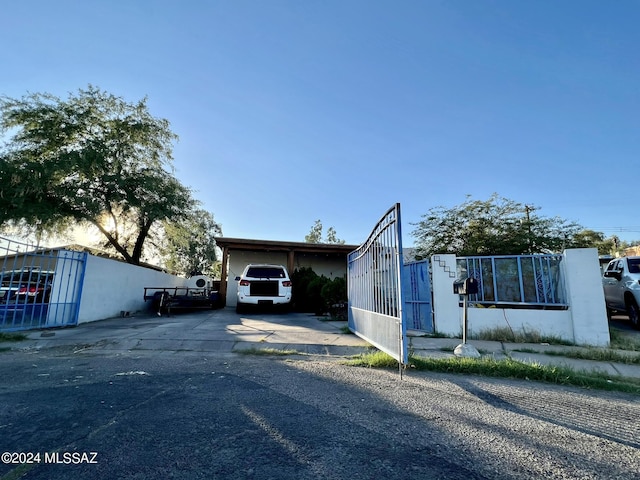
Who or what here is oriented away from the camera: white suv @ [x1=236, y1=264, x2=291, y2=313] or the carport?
the white suv

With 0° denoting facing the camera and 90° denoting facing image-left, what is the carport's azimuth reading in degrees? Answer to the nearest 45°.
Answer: approximately 0°

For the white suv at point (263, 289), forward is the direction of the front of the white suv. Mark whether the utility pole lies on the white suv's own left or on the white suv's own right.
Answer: on the white suv's own right

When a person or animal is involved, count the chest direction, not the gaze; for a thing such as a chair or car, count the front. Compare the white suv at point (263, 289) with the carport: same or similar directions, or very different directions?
very different directions

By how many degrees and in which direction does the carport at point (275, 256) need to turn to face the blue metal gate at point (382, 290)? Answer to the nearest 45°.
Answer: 0° — it already faces it

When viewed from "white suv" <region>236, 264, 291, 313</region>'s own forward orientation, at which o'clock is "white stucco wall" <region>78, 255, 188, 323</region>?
The white stucco wall is roughly at 9 o'clock from the white suv.

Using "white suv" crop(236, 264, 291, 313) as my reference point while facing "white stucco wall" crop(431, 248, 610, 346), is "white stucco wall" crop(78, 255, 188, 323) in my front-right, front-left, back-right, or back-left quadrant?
back-right

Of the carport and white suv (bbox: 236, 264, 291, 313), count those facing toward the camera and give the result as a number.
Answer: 1

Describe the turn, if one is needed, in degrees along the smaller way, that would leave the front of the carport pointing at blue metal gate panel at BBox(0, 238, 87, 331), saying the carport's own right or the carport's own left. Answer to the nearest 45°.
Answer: approximately 45° to the carport's own right

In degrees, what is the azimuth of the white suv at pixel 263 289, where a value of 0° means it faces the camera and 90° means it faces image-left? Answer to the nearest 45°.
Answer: approximately 180°

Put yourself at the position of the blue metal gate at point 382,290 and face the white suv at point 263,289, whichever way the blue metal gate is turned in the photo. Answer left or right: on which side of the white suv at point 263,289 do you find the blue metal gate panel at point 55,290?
left

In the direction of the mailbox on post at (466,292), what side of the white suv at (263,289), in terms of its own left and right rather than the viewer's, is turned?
back
